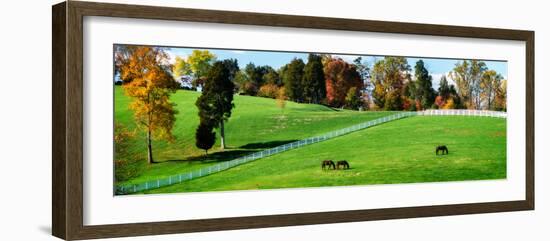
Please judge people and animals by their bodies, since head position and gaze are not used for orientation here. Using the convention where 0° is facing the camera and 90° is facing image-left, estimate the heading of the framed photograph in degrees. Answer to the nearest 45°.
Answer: approximately 315°
